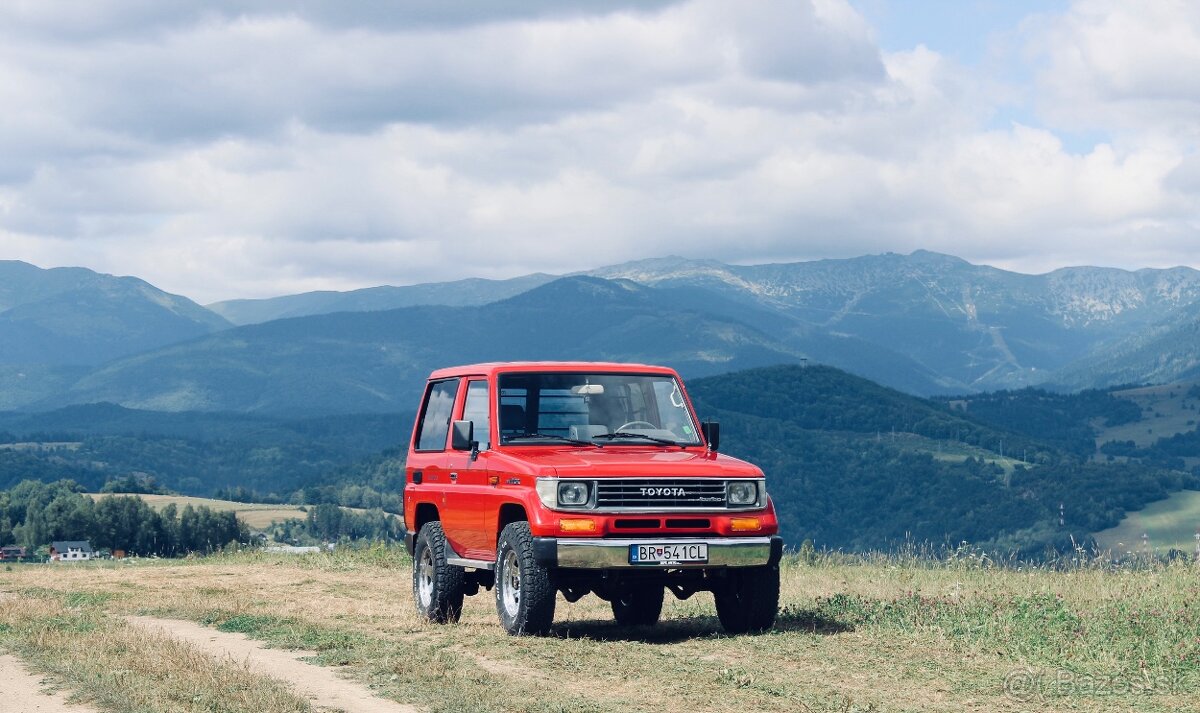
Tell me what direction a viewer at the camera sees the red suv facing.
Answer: facing the viewer and to the right of the viewer
